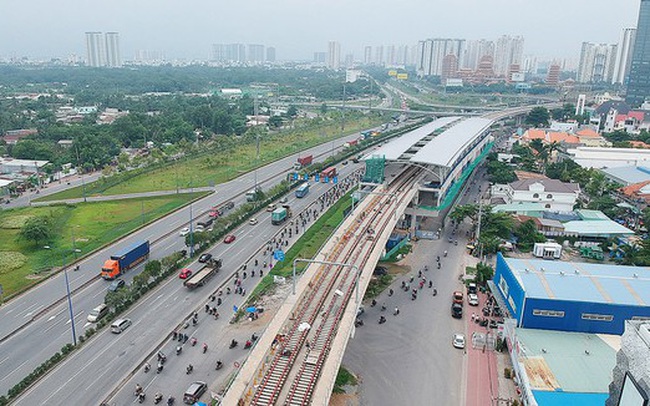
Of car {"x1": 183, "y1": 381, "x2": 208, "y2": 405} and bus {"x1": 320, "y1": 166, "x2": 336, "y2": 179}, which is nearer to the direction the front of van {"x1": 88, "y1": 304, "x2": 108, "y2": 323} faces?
the car

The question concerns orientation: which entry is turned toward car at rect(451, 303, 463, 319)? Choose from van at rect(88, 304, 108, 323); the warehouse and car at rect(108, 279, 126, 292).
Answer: the warehouse

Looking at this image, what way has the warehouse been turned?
to the viewer's left

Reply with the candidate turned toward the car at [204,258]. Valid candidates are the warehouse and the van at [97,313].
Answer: the warehouse

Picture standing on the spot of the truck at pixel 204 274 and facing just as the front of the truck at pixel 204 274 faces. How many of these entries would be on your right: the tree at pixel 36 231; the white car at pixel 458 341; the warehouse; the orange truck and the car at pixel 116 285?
2

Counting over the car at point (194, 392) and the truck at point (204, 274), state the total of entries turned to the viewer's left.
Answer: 0

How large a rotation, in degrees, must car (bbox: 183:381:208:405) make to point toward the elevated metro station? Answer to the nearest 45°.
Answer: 0° — it already faces it

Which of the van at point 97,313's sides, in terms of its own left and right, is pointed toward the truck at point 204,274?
back

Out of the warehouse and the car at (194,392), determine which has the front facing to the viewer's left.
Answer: the warehouse

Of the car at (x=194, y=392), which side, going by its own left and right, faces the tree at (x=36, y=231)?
left

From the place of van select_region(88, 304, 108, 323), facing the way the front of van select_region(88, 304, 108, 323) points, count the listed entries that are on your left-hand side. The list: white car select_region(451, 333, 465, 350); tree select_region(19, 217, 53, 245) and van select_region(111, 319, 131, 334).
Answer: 2

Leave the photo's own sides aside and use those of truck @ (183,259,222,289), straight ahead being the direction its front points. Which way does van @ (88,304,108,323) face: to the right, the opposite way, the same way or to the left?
the opposite way

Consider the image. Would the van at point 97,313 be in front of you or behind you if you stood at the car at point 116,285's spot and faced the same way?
in front

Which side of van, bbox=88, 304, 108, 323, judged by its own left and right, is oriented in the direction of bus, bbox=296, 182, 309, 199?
back

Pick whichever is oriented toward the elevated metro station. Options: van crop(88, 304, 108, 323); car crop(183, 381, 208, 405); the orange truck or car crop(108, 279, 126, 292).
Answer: car crop(183, 381, 208, 405)

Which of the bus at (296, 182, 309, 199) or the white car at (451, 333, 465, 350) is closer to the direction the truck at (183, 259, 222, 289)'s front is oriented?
the bus
